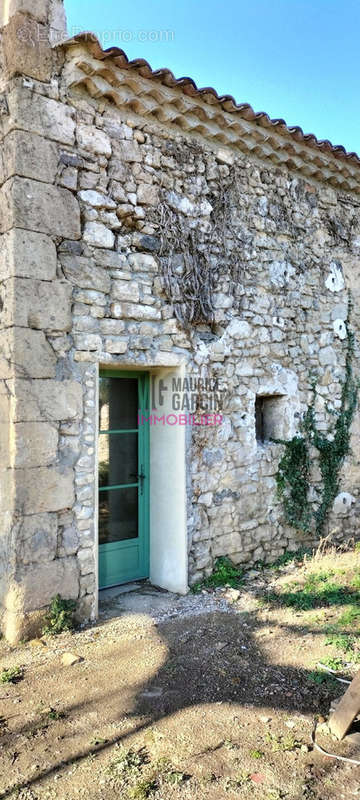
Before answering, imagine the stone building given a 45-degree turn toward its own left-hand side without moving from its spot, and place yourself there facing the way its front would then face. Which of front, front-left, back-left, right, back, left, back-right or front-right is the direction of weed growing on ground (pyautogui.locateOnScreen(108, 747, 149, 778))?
right

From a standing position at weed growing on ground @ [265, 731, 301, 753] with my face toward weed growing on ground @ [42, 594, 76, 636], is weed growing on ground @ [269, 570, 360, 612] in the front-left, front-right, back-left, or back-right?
front-right

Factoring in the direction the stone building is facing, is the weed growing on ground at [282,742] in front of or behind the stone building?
in front

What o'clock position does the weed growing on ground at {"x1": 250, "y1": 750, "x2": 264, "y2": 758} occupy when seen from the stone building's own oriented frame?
The weed growing on ground is roughly at 1 o'clock from the stone building.

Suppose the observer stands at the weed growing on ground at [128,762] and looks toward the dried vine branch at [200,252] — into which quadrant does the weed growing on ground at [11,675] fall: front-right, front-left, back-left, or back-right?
front-left

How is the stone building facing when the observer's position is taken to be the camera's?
facing the viewer and to the right of the viewer
